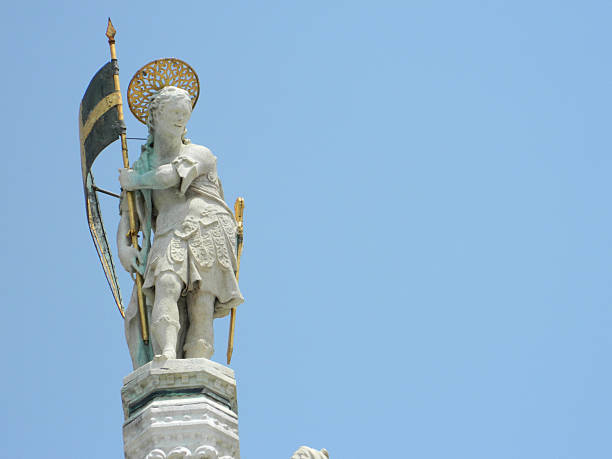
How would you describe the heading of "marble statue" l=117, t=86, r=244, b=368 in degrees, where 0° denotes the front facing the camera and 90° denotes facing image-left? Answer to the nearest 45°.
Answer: approximately 0°
